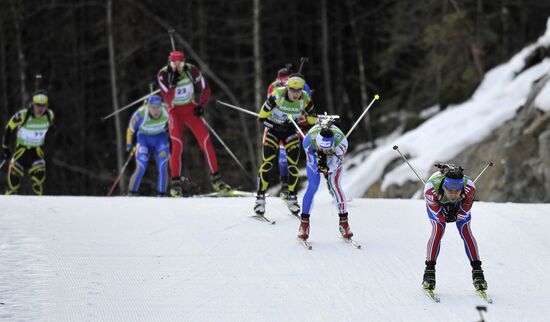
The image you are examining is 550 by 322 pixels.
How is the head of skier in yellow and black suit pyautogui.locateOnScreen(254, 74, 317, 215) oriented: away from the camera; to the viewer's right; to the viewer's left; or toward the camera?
toward the camera

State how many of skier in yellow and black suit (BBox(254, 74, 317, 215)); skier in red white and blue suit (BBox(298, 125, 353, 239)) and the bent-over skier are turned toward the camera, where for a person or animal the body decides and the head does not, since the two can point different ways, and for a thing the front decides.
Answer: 3

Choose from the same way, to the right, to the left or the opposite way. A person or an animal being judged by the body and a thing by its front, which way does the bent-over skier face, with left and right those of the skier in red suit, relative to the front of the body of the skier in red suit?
the same way

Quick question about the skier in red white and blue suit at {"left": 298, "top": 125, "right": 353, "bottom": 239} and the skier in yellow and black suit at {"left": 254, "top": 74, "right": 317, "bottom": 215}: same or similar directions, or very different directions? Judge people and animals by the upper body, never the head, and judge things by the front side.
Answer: same or similar directions

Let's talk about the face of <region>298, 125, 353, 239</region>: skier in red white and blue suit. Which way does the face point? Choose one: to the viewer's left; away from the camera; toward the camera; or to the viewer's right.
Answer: toward the camera

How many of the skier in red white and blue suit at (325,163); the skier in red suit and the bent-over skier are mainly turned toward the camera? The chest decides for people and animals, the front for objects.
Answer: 3

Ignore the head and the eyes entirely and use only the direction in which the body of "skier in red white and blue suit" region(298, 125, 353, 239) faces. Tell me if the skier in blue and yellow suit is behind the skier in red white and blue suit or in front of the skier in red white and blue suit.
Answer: behind

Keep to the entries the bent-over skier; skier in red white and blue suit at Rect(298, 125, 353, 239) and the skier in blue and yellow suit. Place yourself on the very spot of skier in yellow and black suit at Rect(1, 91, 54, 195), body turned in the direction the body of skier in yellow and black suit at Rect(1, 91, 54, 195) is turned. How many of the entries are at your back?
0

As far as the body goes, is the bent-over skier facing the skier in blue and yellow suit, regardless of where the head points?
no

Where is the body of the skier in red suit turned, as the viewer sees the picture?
toward the camera

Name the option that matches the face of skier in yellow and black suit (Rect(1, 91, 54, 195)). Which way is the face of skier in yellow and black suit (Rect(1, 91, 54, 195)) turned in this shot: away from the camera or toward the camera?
toward the camera

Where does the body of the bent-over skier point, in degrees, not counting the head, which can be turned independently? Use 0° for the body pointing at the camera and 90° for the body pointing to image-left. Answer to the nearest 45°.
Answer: approximately 0°

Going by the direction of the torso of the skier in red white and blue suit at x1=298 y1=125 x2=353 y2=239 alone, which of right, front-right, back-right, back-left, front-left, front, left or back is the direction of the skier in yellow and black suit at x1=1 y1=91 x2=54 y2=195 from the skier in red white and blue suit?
back-right

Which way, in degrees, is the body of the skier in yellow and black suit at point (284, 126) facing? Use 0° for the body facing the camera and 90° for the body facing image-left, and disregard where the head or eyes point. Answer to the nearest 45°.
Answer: approximately 0°

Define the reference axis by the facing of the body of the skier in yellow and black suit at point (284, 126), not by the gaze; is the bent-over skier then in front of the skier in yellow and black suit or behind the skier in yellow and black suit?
in front
